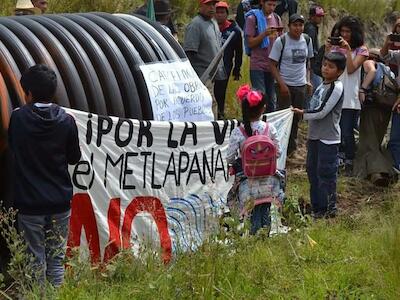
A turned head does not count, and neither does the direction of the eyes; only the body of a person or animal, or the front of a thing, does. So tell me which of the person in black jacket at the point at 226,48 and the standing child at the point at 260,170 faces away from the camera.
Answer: the standing child

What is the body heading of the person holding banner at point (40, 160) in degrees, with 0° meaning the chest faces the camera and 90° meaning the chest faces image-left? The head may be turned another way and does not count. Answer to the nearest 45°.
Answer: approximately 180°

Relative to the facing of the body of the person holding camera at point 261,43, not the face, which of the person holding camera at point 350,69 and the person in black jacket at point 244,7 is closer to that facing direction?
the person holding camera

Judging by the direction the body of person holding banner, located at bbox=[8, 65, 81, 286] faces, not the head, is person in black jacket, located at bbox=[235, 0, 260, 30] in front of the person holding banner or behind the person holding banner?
in front

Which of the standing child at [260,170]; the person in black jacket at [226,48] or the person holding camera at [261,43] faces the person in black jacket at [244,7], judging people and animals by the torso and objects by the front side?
the standing child

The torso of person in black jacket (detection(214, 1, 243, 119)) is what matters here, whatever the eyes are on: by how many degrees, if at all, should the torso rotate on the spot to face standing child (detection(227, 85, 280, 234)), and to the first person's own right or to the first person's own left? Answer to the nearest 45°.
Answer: approximately 45° to the first person's own left

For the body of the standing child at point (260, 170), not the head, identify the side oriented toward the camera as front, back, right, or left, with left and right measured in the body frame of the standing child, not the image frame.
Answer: back

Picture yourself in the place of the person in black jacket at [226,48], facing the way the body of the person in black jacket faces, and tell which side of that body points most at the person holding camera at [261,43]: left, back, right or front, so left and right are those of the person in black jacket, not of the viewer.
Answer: left

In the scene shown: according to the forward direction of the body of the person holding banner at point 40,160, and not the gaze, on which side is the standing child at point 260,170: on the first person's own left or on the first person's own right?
on the first person's own right

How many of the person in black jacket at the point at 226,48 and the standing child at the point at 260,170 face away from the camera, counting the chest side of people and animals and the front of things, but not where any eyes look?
1

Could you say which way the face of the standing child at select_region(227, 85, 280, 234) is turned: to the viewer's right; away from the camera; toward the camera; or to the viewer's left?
away from the camera

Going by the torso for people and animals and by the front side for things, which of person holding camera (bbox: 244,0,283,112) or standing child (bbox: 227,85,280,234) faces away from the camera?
the standing child

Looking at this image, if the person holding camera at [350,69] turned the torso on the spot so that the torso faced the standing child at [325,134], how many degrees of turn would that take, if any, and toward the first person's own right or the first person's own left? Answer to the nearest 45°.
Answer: approximately 45° to the first person's own left

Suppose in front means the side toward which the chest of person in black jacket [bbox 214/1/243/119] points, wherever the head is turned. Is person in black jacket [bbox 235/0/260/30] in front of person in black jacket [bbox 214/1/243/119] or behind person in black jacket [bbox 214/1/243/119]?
behind

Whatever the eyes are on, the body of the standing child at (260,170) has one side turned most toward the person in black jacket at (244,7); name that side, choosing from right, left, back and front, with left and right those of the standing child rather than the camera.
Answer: front
